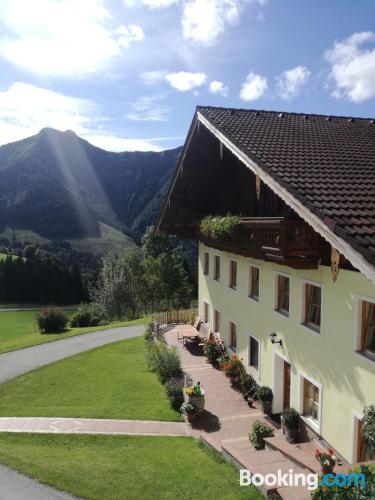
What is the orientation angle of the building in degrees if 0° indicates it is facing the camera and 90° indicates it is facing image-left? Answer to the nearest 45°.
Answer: approximately 45°
